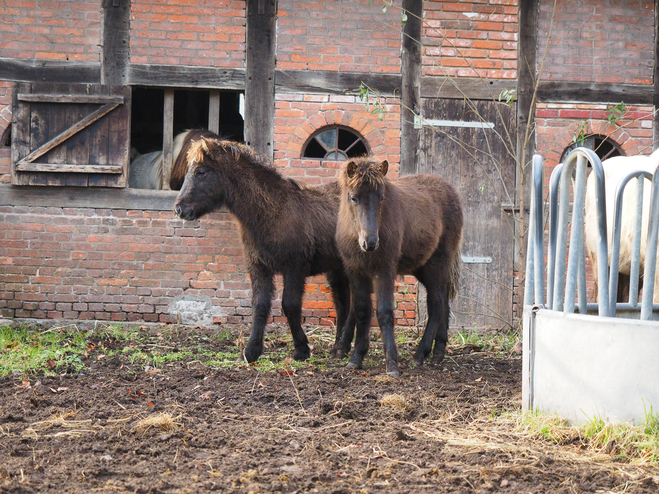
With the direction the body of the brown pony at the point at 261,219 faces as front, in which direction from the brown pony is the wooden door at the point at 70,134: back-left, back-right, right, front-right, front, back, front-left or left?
right

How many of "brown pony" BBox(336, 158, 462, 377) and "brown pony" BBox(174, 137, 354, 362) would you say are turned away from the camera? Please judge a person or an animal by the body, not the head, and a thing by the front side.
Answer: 0

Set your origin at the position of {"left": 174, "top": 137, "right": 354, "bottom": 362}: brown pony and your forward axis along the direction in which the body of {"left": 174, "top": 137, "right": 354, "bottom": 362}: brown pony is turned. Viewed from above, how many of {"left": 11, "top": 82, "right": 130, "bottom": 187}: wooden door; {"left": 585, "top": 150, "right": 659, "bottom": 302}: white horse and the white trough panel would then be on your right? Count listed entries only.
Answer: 1

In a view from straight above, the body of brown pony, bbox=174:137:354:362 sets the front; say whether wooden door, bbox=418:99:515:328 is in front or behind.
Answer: behind

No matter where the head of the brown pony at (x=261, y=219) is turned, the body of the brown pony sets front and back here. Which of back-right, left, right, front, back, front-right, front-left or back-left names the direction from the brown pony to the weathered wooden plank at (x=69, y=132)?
right

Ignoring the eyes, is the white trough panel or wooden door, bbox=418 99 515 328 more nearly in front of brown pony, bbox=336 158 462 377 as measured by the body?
the white trough panel

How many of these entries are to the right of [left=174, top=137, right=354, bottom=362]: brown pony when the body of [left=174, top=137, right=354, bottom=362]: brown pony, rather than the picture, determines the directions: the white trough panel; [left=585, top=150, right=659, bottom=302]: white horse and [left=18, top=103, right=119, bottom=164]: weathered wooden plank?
1

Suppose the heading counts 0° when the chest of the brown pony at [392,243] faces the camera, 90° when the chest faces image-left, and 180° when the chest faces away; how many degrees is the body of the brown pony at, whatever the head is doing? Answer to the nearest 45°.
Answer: approximately 45°

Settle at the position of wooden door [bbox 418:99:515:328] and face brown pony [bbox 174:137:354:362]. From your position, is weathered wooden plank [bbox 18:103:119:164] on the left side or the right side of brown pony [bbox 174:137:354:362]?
right

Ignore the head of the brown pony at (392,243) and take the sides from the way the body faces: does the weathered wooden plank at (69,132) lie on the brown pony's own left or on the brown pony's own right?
on the brown pony's own right

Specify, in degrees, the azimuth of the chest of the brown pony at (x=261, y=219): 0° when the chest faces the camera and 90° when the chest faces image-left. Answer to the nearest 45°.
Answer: approximately 45°
